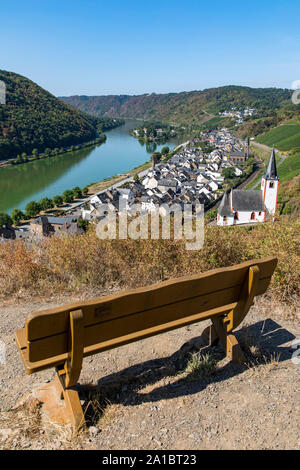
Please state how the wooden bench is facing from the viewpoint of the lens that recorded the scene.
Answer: facing away from the viewer and to the left of the viewer

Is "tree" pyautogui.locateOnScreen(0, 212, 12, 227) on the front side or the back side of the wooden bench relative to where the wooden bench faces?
on the front side

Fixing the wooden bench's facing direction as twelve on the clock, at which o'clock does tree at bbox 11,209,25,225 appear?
The tree is roughly at 1 o'clock from the wooden bench.

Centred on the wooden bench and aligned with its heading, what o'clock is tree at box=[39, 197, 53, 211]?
The tree is roughly at 1 o'clock from the wooden bench.

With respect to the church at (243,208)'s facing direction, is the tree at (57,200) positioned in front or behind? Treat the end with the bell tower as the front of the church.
behind

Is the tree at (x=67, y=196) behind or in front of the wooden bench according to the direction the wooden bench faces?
in front

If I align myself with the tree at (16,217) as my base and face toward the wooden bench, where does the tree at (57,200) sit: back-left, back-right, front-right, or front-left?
back-left
